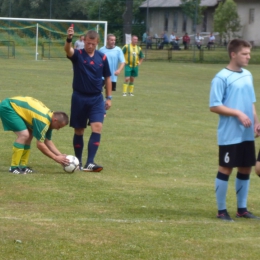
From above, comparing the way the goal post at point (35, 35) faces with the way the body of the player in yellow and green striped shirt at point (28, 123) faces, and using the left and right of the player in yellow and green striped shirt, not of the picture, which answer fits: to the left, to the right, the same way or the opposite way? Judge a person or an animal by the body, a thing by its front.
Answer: to the right

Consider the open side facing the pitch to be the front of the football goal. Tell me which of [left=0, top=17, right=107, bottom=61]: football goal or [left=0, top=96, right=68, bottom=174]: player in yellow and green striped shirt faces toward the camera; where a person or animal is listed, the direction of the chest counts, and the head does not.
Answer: the football goal

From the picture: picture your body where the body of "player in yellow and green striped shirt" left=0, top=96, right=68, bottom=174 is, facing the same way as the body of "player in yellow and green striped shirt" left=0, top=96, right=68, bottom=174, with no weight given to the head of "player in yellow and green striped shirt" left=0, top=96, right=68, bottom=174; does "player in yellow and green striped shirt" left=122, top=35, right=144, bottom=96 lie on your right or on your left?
on your left

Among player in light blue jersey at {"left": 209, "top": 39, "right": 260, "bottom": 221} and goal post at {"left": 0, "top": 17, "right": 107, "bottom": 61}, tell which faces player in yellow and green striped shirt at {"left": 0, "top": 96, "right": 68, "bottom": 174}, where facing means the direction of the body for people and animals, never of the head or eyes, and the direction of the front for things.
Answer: the goal post

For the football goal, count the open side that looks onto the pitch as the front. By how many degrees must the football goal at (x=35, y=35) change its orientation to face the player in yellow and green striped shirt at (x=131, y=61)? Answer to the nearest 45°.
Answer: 0° — it already faces them

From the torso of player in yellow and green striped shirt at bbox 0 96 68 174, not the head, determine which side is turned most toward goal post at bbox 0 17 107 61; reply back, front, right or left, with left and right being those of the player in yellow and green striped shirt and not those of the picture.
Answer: left

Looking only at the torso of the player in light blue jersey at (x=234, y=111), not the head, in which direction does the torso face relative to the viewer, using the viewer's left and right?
facing the viewer and to the right of the viewer

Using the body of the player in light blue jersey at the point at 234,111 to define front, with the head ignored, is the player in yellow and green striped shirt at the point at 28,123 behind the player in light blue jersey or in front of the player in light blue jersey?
behind

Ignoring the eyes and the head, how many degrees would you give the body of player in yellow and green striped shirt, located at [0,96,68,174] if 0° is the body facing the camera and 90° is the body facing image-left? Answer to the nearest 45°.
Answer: approximately 270°

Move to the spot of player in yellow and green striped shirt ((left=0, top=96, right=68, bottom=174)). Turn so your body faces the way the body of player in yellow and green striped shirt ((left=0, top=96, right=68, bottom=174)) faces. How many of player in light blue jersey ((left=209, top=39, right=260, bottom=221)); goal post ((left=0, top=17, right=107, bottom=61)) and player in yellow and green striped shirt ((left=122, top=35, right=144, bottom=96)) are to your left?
2

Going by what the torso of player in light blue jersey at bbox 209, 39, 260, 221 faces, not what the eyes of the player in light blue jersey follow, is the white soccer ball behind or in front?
behind

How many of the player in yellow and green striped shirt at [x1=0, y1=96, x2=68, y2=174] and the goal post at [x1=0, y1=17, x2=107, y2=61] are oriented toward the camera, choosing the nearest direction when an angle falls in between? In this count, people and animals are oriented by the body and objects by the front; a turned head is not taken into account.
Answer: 1

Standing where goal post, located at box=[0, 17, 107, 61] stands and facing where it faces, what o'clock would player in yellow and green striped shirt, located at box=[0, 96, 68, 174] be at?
The player in yellow and green striped shirt is roughly at 12 o'clock from the goal post.

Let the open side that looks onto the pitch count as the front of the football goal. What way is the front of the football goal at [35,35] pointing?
toward the camera
